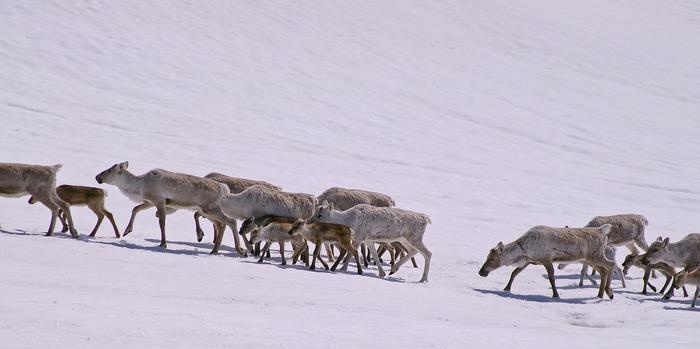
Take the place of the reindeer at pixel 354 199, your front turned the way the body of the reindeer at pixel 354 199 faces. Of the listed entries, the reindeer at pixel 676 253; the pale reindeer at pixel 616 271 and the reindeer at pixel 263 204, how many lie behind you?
2

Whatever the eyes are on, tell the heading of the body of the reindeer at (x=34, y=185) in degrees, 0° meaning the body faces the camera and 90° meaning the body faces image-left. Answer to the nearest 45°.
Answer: approximately 90°

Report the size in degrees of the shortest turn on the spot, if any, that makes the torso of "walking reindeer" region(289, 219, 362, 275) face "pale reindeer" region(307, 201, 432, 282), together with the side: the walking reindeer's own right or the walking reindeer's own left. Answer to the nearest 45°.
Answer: approximately 135° to the walking reindeer's own right

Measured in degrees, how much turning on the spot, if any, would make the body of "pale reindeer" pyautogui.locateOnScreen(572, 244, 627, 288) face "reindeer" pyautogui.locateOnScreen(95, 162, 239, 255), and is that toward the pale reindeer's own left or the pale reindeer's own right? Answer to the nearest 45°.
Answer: approximately 45° to the pale reindeer's own left

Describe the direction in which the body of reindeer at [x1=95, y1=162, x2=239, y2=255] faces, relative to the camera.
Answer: to the viewer's left

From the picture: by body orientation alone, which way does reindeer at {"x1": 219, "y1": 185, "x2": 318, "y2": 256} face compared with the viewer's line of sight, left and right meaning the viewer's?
facing to the left of the viewer

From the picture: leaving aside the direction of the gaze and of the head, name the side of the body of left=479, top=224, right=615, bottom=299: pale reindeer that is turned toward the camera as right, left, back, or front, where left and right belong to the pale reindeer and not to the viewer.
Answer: left

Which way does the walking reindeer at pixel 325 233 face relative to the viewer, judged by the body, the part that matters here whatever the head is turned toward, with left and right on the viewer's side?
facing to the left of the viewer

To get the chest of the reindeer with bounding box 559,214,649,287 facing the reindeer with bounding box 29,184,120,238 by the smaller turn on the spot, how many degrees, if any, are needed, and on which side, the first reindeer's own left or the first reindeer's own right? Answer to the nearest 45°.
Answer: approximately 45° to the first reindeer's own left

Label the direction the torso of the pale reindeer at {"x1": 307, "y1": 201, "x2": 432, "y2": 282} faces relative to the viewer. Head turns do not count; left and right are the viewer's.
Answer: facing to the left of the viewer

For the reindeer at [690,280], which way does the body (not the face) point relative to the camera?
to the viewer's left

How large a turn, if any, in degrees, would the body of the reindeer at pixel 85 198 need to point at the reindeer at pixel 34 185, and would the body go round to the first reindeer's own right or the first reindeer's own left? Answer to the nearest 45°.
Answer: approximately 45° to the first reindeer's own left

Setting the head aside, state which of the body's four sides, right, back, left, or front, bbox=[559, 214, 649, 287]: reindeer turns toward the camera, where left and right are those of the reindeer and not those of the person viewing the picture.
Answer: left
